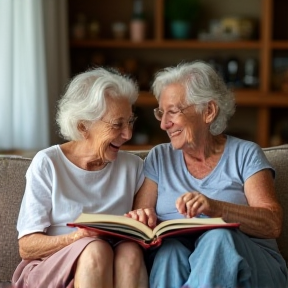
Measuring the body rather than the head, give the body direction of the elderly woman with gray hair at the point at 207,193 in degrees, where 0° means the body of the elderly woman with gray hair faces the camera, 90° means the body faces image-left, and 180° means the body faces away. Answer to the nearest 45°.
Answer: approximately 45°

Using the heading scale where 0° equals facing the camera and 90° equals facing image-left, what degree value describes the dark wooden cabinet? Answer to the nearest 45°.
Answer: approximately 0°

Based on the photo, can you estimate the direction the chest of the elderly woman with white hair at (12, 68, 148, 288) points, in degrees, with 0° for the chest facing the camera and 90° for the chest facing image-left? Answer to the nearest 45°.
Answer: approximately 315°

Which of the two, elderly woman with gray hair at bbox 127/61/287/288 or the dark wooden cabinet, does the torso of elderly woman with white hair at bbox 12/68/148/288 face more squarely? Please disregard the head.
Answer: the elderly woman with gray hair

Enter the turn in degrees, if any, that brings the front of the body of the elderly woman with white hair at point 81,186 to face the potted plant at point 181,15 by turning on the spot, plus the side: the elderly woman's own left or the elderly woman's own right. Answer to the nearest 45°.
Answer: approximately 135° to the elderly woman's own left

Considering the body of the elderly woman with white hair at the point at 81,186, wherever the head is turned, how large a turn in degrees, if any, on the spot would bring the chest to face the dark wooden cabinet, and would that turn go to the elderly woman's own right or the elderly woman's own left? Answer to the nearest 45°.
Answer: approximately 135° to the elderly woman's own left

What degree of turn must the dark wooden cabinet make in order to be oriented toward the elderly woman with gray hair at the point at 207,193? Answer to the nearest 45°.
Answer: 0° — it already faces them

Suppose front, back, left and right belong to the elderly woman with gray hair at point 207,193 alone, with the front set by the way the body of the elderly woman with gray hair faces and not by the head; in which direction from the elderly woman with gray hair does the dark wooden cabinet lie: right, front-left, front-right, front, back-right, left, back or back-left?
back-right

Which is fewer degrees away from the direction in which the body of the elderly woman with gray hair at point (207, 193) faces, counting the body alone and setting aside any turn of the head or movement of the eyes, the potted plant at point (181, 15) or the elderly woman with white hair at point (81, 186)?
the elderly woman with white hair

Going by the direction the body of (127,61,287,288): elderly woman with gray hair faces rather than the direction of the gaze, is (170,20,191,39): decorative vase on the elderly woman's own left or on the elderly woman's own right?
on the elderly woman's own right

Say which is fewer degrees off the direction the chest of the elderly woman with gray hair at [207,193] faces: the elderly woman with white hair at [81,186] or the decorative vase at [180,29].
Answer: the elderly woman with white hair
